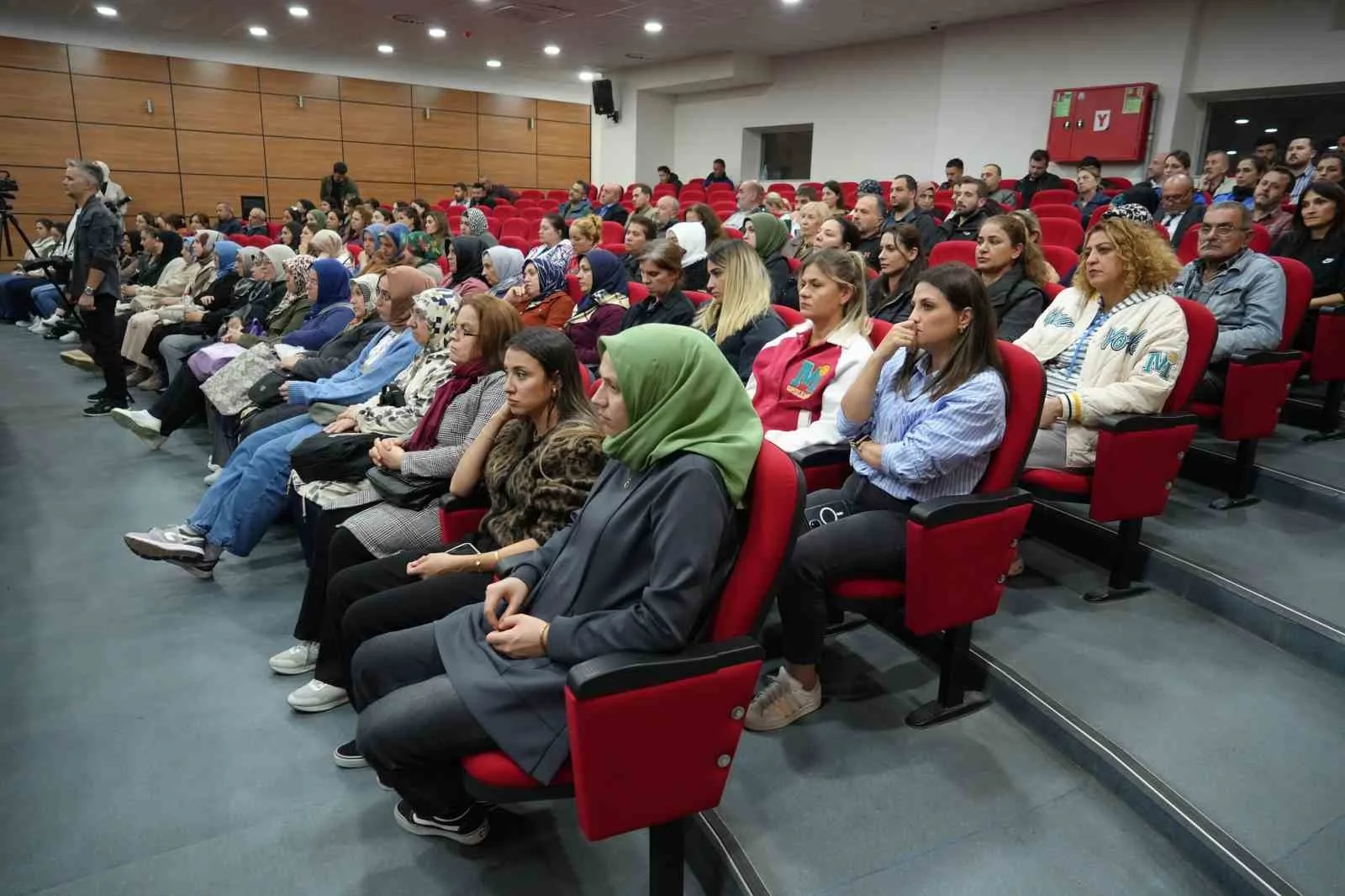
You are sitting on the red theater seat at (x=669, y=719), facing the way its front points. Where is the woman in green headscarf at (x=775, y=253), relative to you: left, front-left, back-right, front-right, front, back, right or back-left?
right

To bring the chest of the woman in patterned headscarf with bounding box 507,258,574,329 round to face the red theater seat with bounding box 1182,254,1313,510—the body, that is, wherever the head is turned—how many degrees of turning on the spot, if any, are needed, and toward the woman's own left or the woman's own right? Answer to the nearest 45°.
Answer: approximately 90° to the woman's own left

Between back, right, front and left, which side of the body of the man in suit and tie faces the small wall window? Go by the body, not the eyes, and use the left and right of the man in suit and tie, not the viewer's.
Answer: right

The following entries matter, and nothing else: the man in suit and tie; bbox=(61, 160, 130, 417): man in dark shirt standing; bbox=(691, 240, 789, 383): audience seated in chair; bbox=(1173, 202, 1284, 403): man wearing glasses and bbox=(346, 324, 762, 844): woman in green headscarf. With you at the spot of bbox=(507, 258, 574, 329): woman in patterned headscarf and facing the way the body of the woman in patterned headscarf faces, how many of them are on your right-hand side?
1

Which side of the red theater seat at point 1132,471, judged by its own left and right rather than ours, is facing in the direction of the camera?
left

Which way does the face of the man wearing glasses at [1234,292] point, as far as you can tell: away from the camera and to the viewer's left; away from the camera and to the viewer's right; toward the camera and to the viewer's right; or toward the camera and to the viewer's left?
toward the camera and to the viewer's left

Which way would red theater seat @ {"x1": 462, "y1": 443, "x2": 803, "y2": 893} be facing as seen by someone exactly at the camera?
facing to the left of the viewer

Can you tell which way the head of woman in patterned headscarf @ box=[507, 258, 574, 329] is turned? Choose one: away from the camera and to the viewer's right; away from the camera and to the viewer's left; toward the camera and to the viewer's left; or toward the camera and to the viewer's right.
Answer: toward the camera and to the viewer's left

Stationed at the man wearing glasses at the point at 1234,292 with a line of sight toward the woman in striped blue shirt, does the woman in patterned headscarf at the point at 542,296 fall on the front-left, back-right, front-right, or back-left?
front-right

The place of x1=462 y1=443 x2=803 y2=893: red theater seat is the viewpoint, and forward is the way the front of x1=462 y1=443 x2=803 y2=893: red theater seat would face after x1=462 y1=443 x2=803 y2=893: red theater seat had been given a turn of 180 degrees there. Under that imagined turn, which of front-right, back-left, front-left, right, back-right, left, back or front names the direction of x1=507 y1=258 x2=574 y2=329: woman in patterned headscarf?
left

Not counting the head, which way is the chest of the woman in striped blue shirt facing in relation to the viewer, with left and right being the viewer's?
facing the viewer and to the left of the viewer

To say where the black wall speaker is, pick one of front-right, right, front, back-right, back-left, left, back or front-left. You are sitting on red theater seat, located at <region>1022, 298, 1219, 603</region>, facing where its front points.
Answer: front-right

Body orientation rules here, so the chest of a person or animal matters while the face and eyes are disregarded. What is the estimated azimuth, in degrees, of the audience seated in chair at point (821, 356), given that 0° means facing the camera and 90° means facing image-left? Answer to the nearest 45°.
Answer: approximately 45°

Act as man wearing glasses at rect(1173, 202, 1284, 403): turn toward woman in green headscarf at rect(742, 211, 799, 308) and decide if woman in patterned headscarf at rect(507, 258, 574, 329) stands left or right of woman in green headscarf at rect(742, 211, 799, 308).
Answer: left

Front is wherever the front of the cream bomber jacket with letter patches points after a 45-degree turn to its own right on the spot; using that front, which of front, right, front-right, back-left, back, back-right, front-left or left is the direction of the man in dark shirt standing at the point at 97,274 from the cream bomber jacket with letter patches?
front
